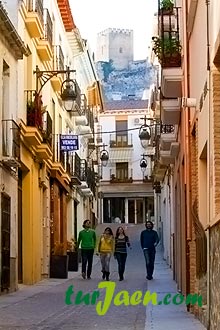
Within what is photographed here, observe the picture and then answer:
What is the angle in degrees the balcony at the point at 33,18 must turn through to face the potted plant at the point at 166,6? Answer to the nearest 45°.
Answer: approximately 45° to its right

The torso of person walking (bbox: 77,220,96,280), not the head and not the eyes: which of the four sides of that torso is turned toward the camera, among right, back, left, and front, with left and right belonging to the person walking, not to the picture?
front

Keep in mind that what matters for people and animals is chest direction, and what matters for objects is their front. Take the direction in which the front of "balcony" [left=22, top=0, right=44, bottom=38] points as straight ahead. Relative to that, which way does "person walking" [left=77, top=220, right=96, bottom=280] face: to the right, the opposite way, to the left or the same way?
to the right

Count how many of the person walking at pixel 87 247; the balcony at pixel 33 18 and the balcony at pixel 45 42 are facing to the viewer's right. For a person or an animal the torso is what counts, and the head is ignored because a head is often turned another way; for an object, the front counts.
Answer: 2

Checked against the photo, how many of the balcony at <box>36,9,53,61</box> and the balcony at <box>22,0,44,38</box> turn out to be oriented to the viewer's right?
2

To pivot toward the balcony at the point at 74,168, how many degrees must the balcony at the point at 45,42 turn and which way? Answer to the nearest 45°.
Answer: approximately 90° to its left

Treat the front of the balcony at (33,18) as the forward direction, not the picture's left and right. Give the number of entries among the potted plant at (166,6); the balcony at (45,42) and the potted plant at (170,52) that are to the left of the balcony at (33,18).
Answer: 1

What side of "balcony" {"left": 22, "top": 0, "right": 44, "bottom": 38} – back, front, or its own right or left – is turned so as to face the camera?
right

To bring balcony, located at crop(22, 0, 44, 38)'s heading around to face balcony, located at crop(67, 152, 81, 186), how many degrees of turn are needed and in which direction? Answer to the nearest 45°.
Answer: approximately 90° to its left

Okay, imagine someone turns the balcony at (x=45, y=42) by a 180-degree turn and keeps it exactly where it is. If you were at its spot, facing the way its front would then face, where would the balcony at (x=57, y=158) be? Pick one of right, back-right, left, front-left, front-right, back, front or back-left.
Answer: right

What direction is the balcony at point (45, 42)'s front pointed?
to the viewer's right

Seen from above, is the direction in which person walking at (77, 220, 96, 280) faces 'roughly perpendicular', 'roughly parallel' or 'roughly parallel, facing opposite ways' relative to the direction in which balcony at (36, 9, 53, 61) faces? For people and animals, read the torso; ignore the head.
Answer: roughly perpendicular
